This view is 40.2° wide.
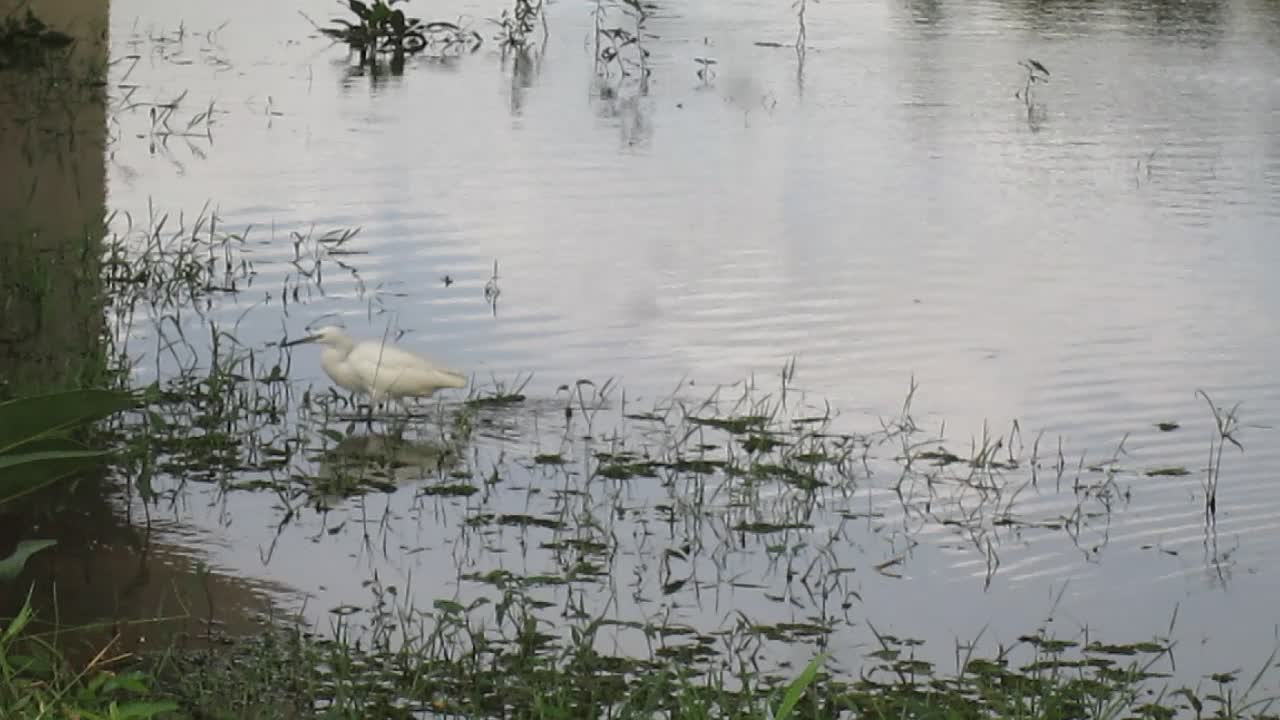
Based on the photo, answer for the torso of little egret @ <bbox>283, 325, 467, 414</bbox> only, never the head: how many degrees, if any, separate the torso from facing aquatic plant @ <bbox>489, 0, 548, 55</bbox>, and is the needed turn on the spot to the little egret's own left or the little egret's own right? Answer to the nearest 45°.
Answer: approximately 90° to the little egret's own right

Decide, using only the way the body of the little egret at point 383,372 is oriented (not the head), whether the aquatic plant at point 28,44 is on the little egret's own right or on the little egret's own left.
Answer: on the little egret's own right

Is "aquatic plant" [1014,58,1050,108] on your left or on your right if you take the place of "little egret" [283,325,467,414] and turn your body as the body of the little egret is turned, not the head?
on your right

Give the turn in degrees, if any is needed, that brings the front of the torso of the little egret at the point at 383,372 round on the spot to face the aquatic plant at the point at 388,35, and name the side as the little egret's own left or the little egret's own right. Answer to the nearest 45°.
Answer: approximately 90° to the little egret's own right

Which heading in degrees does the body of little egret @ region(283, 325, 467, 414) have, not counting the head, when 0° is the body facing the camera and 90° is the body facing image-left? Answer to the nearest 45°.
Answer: approximately 90°

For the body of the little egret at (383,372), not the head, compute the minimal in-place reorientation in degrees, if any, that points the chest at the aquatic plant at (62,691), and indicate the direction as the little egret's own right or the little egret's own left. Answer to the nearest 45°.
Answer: approximately 90° to the little egret's own left

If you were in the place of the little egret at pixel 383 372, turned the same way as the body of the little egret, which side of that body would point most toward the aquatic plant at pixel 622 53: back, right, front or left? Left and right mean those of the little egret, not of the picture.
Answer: right
